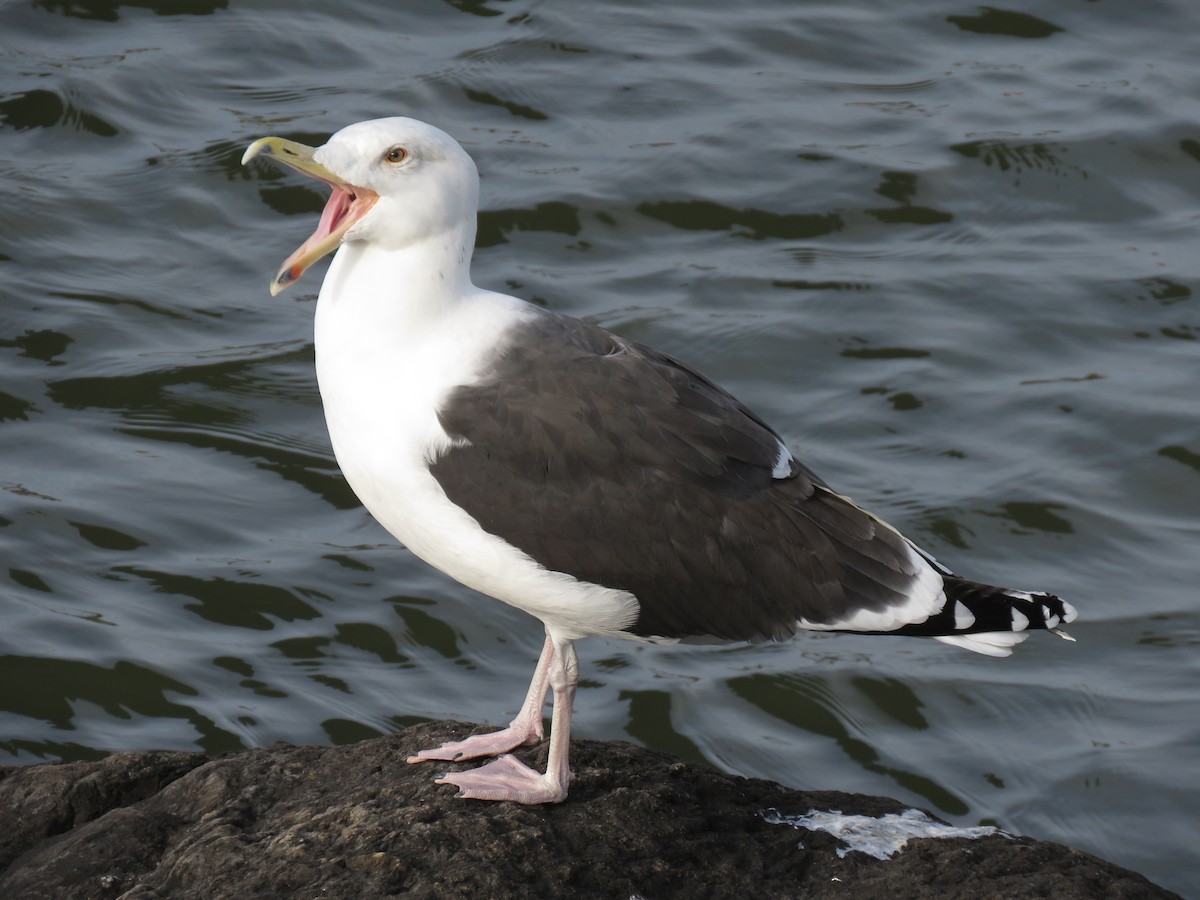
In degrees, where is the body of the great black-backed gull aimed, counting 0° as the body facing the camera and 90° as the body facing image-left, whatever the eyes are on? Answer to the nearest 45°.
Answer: approximately 90°
